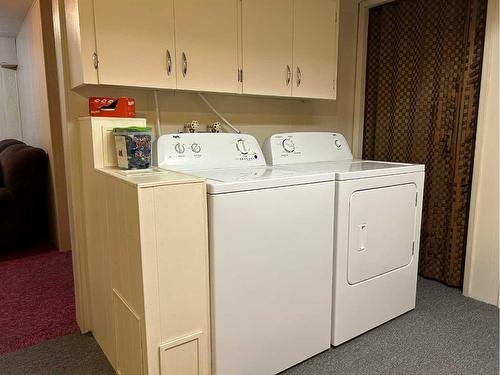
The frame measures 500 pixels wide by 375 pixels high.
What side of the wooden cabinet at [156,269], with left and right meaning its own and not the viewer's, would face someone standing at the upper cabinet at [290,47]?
left

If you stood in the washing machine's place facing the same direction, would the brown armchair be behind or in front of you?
behind

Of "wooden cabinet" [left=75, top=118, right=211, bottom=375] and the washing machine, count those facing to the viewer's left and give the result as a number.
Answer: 0

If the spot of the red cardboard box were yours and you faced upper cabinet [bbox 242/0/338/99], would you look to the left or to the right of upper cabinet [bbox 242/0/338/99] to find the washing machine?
right

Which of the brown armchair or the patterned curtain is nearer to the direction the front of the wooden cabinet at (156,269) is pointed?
the patterned curtain

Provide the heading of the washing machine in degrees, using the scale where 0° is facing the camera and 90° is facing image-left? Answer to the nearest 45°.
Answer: approximately 315°

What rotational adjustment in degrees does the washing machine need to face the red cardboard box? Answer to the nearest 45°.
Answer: approximately 135° to its right

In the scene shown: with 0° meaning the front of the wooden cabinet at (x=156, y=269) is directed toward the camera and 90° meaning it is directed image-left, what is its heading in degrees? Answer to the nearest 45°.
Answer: approximately 315°
